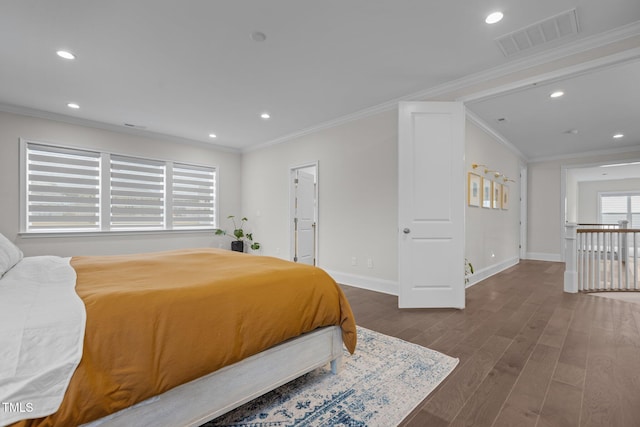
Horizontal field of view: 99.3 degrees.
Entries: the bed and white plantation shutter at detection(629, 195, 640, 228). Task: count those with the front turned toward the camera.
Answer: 1

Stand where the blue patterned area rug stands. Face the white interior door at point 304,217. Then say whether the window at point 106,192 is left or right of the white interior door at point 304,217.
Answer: left

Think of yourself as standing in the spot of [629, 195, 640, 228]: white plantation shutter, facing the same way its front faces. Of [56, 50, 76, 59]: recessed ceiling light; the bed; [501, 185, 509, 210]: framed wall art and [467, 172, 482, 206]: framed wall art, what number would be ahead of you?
4

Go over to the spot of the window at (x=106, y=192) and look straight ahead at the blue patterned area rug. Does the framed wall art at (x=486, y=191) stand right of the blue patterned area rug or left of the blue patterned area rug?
left

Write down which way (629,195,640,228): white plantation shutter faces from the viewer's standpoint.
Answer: facing the viewer

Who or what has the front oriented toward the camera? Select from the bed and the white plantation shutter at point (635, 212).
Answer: the white plantation shutter

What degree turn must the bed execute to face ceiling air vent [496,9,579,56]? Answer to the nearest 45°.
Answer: approximately 45° to its right

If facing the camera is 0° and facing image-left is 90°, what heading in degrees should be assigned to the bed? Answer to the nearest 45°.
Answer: approximately 225°

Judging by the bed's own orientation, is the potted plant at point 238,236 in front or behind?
in front

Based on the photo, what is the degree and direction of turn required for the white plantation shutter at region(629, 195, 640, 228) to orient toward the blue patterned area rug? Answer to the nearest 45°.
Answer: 0° — it already faces it

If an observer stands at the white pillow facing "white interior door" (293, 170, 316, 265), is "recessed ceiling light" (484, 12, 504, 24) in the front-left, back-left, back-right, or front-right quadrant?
front-right

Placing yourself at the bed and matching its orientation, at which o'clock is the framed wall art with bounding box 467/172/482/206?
The framed wall art is roughly at 1 o'clock from the bed.

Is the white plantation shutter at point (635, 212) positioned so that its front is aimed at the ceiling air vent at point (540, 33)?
yes

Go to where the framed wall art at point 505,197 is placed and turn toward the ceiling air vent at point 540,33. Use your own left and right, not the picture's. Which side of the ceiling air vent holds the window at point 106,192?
right

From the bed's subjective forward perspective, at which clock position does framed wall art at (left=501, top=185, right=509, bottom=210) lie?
The framed wall art is roughly at 1 o'clock from the bed.
